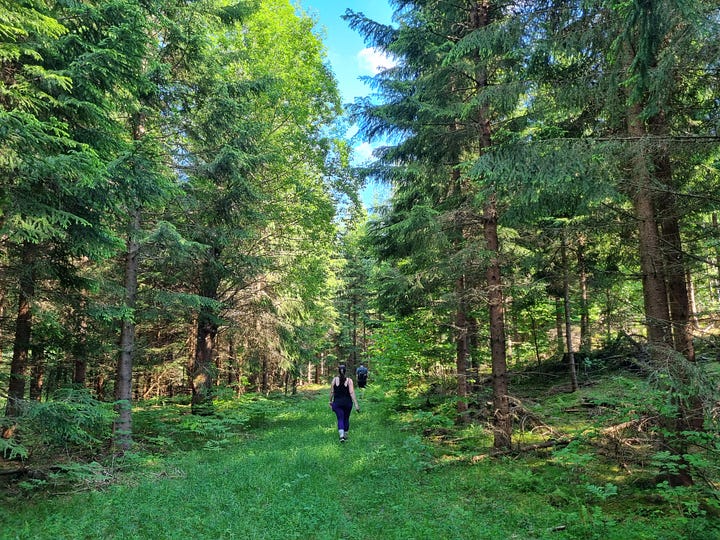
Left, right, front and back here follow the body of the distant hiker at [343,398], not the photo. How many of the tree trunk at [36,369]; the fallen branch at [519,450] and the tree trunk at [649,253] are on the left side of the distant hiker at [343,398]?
1

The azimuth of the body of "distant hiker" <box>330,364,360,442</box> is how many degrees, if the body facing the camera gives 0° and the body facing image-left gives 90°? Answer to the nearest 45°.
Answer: approximately 180°

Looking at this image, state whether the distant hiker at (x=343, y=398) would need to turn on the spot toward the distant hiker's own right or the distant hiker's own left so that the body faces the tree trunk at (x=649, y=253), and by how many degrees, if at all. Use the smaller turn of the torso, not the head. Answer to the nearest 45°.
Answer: approximately 135° to the distant hiker's own right

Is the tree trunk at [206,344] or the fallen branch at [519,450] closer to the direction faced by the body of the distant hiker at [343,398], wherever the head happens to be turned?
the tree trunk

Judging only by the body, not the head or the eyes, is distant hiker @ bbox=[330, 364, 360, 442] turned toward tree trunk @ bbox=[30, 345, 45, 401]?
no

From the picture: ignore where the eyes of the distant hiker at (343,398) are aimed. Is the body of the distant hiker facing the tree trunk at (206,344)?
no

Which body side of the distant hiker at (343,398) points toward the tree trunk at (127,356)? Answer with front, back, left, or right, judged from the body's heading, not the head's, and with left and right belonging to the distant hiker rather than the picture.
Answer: left

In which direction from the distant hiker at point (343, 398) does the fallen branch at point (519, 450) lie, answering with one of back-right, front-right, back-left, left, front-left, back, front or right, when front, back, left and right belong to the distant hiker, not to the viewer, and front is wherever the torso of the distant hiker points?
back-right

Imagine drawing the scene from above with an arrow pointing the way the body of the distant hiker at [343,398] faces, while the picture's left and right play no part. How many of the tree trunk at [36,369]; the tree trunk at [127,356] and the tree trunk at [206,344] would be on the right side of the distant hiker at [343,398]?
0
